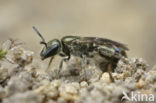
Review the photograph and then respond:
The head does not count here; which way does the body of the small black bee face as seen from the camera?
to the viewer's left
